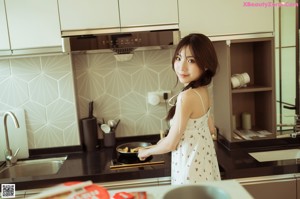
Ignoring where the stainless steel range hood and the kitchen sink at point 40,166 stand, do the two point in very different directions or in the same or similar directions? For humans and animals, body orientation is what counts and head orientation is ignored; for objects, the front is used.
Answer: same or similar directions

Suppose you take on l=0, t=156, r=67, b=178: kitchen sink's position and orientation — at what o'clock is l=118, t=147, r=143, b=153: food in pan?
The food in pan is roughly at 10 o'clock from the kitchen sink.

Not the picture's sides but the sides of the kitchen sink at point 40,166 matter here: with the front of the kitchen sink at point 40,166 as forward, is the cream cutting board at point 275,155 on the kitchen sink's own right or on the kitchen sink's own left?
on the kitchen sink's own left

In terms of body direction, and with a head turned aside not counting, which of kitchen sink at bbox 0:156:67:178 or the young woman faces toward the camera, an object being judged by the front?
the kitchen sink

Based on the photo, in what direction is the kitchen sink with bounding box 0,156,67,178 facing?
toward the camera

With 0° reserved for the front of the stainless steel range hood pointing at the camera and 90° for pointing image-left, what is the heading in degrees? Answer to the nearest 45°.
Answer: approximately 0°

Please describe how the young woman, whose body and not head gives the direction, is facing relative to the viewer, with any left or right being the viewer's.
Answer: facing away from the viewer and to the left of the viewer

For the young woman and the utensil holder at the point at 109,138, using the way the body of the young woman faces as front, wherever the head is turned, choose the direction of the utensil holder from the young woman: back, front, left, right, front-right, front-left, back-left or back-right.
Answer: front

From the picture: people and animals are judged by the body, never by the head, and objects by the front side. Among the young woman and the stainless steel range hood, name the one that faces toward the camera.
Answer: the stainless steel range hood

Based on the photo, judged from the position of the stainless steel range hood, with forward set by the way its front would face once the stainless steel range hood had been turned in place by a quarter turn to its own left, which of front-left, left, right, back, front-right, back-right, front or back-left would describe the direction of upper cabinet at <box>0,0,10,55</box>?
back

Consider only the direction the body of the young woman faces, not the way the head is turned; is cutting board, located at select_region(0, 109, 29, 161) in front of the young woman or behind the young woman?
in front

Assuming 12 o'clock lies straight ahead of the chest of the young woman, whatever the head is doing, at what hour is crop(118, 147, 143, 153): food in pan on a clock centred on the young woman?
The food in pan is roughly at 12 o'clock from the young woman.
